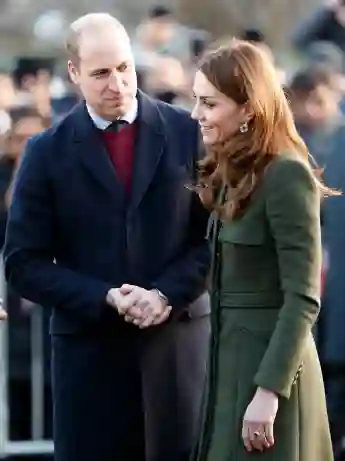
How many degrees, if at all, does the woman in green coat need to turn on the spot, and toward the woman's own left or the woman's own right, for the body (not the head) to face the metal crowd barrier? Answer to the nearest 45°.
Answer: approximately 45° to the woman's own right

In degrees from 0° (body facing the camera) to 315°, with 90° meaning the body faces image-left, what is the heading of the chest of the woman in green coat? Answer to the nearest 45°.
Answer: approximately 90°

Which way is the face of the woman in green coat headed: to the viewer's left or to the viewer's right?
to the viewer's left

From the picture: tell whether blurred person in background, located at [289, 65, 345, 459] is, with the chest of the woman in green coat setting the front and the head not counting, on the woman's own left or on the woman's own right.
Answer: on the woman's own right

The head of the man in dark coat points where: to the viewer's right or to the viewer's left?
to the viewer's right

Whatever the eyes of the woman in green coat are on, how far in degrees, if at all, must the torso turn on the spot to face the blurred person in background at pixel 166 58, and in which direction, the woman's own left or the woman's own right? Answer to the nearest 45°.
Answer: approximately 90° to the woman's own right

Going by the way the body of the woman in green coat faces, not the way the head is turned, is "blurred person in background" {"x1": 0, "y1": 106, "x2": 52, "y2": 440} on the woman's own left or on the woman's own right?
on the woman's own right
